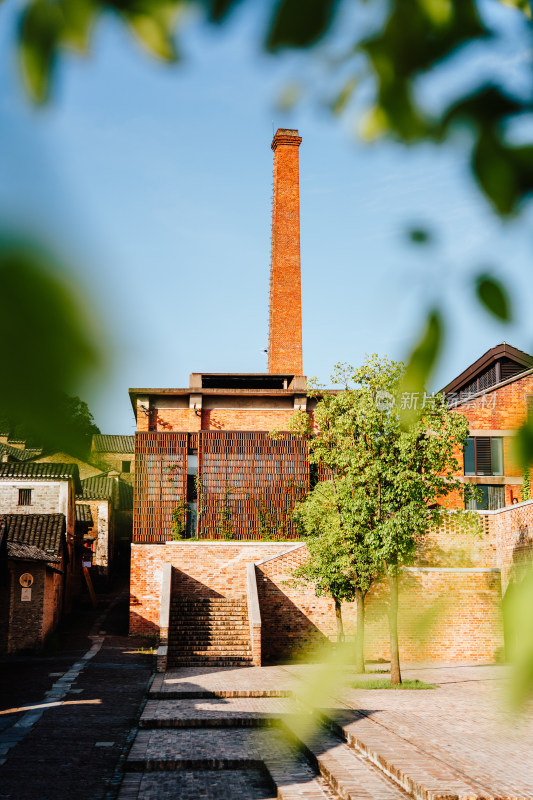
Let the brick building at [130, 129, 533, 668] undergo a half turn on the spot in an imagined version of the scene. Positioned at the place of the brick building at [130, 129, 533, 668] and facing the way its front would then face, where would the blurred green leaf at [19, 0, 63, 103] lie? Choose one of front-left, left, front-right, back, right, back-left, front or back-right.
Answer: back

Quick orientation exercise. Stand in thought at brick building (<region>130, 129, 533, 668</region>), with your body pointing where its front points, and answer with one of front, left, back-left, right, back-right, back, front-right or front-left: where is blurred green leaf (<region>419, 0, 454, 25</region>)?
front

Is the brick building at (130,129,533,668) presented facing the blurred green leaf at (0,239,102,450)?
yes

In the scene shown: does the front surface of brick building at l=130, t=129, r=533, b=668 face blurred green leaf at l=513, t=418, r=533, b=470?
yes

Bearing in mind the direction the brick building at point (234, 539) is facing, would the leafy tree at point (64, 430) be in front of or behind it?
behind

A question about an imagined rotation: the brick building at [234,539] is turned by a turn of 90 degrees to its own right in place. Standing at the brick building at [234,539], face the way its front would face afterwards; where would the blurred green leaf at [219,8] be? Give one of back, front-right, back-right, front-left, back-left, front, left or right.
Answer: left

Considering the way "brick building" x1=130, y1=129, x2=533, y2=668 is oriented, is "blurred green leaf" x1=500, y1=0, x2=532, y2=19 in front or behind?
in front

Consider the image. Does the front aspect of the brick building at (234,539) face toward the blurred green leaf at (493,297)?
yes

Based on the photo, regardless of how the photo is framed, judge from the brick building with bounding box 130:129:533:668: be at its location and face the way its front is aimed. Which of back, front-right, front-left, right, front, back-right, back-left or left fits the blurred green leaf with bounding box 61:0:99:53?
front

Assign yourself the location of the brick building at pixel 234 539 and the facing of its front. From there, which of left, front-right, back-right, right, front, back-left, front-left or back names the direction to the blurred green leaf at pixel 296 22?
front

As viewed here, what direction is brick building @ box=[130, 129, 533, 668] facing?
toward the camera

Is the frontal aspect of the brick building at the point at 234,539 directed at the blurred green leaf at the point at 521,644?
yes
